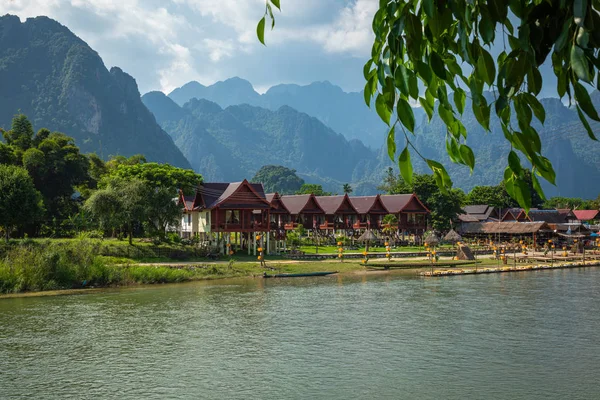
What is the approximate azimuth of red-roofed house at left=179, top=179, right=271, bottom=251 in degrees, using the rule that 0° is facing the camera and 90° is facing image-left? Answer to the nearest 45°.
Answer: approximately 315°

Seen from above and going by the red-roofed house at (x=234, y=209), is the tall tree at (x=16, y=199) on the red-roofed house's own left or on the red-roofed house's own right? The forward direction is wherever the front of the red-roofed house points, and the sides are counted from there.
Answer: on the red-roofed house's own right

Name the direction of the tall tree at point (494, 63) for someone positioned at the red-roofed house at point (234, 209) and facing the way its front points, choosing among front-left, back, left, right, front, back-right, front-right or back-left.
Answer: front-right
